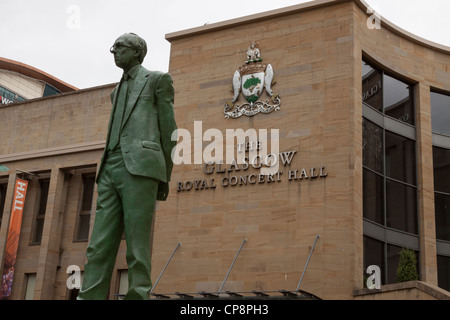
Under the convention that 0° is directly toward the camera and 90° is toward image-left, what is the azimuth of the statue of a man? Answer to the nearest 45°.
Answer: approximately 45°

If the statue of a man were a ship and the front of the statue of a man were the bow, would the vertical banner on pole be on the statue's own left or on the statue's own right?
on the statue's own right
